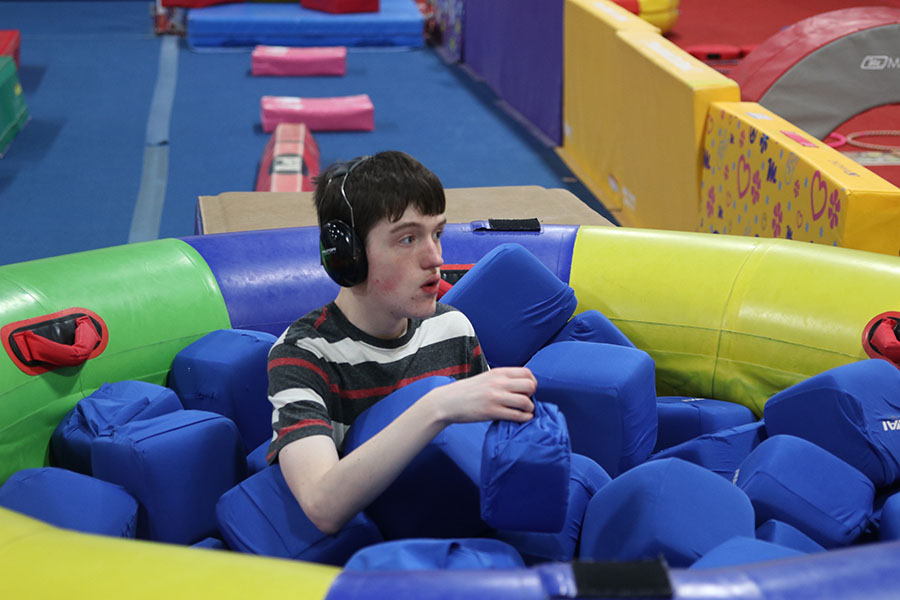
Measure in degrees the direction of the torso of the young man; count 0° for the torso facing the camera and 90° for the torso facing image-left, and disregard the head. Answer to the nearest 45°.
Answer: approximately 315°

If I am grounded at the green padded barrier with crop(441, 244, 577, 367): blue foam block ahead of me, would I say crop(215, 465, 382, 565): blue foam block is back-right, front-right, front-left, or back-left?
front-right

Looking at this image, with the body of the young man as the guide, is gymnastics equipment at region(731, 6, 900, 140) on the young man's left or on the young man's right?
on the young man's left

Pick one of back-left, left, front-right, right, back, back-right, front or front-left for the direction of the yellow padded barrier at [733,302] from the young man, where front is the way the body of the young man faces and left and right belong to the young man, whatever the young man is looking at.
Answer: left

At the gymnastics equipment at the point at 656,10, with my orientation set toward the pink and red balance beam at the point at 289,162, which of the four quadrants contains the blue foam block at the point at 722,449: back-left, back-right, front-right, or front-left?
front-left

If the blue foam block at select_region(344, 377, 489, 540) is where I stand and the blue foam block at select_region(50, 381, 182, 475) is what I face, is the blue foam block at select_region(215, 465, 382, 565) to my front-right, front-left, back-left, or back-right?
front-left

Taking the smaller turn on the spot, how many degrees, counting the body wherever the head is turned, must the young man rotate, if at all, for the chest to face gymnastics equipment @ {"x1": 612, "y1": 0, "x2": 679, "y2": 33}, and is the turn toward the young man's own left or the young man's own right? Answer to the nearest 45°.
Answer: approximately 135° to the young man's own left

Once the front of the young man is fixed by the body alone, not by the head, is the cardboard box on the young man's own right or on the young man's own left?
on the young man's own left

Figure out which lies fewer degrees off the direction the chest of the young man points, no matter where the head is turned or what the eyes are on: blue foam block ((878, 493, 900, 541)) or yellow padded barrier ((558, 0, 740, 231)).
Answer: the blue foam block

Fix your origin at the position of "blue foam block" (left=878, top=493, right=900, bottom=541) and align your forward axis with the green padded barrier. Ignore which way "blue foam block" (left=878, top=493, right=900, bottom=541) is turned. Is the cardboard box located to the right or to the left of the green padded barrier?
right

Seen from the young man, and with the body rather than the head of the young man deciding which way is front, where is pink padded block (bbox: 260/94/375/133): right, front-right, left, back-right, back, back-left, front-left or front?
back-left
